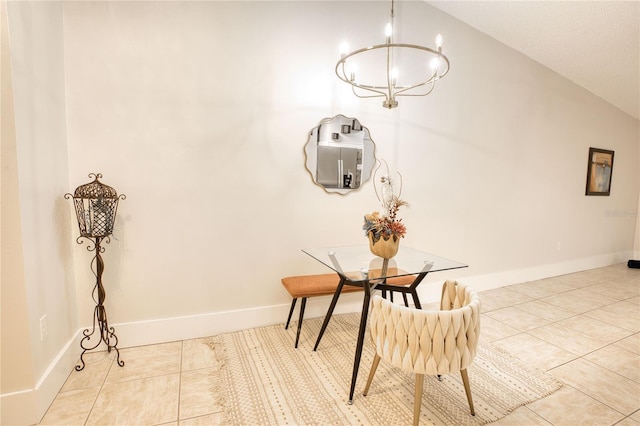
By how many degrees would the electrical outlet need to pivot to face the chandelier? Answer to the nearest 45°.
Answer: approximately 45° to its left

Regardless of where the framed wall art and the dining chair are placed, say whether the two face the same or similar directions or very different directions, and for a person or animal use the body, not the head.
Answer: very different directions

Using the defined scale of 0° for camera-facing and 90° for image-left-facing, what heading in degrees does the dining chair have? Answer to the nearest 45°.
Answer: approximately 135°

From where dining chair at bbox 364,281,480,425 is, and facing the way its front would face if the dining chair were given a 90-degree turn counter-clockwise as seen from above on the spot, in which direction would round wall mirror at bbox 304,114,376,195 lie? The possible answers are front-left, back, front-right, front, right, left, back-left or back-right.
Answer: right

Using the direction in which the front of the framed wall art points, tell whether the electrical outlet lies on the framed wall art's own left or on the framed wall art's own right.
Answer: on the framed wall art's own right

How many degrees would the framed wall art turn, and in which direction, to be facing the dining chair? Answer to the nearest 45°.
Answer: approximately 45° to its right

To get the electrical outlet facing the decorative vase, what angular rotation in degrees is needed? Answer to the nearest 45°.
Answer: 0° — it already faces it

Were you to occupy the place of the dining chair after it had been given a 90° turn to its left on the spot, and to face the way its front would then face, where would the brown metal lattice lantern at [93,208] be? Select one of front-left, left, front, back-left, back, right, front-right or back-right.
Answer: front-right

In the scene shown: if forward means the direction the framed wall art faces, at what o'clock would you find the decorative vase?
The decorative vase is roughly at 2 o'clock from the framed wall art.

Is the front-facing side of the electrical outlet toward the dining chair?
yes

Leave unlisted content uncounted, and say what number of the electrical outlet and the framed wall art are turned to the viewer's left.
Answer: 0

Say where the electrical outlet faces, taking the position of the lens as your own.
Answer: facing the viewer and to the right of the viewer
